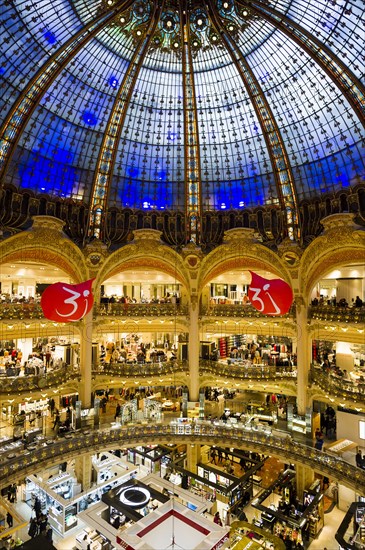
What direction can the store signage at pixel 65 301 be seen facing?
toward the camera

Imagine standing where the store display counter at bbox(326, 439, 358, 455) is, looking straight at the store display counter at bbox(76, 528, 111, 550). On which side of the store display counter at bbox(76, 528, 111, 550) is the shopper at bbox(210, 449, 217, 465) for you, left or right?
right

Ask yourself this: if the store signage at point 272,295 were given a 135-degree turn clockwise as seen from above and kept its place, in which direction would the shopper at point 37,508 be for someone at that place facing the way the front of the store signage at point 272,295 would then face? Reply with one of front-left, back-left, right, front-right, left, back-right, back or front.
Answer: front-left

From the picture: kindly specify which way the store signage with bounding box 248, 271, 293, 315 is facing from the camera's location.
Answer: facing the viewer

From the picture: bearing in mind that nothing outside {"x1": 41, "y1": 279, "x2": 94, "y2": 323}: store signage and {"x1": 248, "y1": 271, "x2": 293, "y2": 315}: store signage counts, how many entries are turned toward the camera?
2
